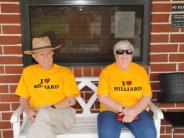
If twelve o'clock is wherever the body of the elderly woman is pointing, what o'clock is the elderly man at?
The elderly man is roughly at 3 o'clock from the elderly woman.

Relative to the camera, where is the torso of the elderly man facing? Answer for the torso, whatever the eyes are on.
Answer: toward the camera

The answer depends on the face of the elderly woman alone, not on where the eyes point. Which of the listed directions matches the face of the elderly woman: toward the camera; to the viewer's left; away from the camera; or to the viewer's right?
toward the camera

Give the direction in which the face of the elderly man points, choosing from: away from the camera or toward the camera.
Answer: toward the camera

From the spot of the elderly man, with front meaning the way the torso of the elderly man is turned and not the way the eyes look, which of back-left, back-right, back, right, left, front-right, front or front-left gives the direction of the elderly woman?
left

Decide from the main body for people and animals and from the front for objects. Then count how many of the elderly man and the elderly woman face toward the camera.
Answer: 2
